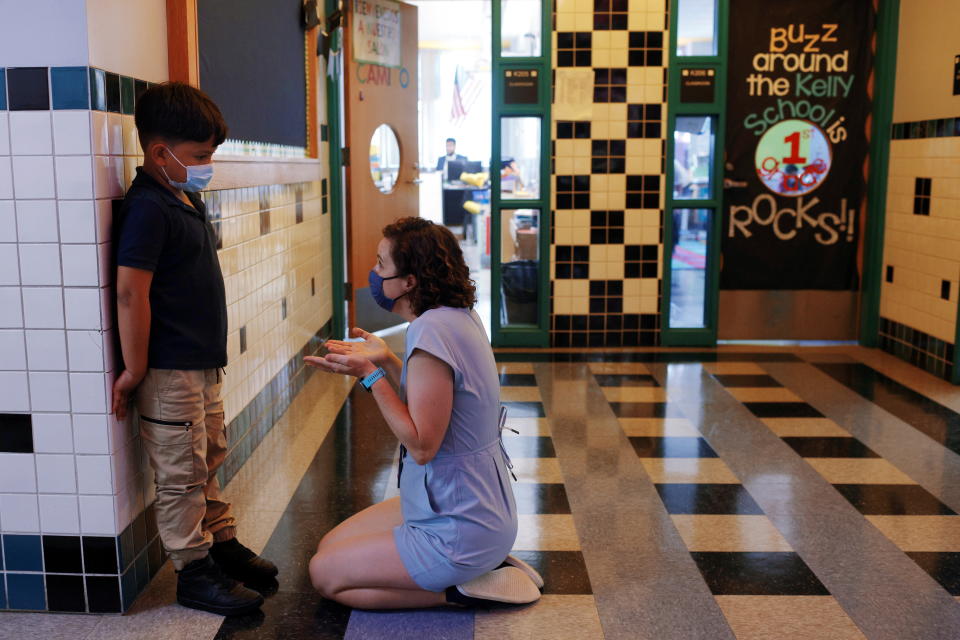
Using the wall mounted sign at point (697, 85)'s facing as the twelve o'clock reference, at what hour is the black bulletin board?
The black bulletin board is roughly at 1 o'clock from the wall mounted sign.

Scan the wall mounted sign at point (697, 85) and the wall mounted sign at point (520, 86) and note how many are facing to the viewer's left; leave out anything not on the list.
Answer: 0

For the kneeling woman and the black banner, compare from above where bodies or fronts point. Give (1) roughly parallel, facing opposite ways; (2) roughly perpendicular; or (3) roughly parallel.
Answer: roughly perpendicular

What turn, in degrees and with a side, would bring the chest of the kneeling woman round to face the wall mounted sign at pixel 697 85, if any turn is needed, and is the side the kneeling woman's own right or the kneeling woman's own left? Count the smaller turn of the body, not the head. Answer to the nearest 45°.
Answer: approximately 135° to the kneeling woman's own right

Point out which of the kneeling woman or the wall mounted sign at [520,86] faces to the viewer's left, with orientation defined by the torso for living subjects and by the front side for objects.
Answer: the kneeling woman

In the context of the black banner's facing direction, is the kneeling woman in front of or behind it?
in front

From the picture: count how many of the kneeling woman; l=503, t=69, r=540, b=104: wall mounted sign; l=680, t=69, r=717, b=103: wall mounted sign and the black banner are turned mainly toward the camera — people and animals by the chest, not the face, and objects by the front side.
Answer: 3

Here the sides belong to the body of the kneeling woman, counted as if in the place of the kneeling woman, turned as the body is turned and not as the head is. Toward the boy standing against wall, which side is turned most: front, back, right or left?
front

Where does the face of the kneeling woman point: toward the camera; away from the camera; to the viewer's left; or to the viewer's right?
to the viewer's left

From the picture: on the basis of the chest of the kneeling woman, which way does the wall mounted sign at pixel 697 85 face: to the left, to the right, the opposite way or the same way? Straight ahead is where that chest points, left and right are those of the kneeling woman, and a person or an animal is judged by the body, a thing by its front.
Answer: to the left

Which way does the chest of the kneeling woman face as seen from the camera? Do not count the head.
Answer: to the viewer's left

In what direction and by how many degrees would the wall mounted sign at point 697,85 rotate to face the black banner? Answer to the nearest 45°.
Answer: approximately 135° to its left

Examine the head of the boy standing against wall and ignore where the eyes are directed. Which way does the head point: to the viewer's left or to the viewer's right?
to the viewer's right
